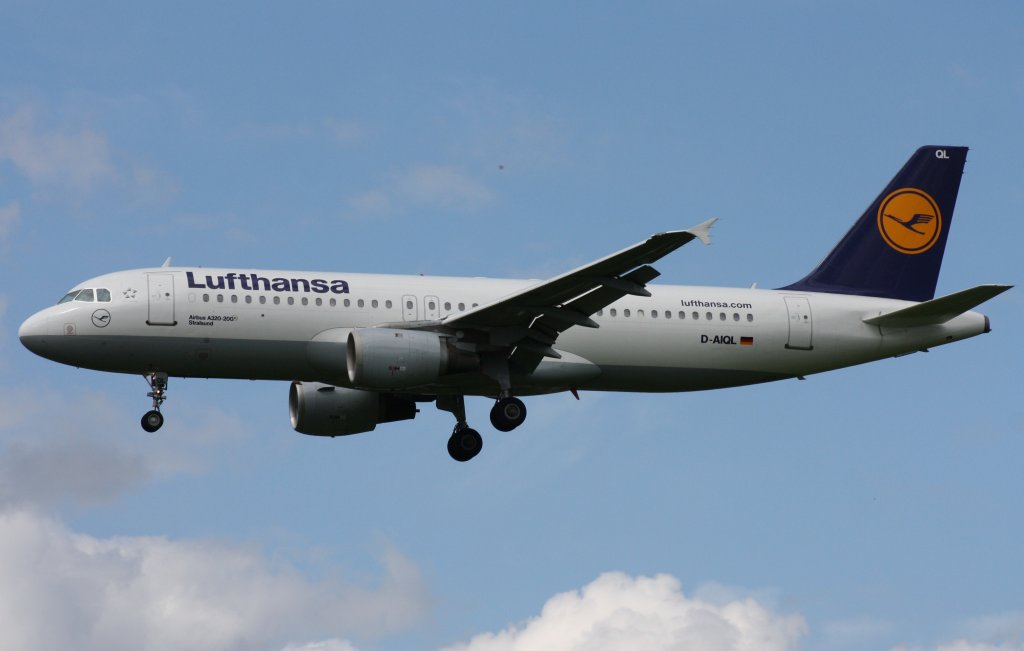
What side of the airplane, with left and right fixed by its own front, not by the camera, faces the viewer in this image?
left
